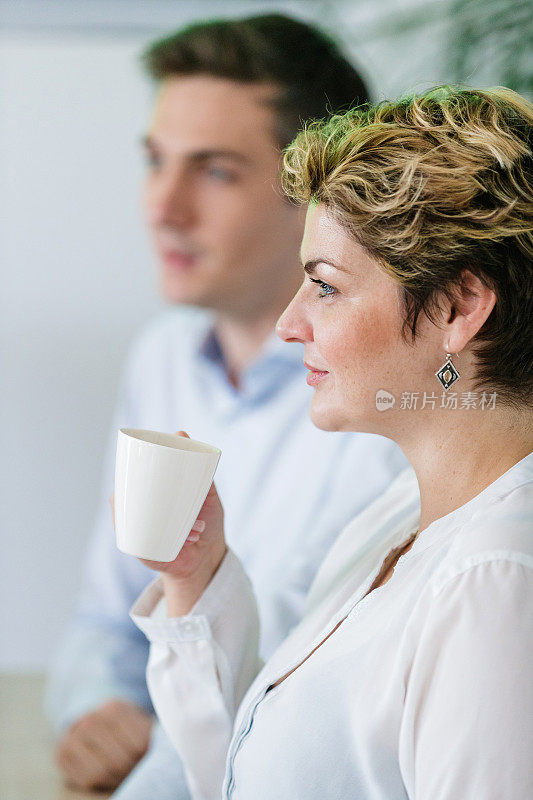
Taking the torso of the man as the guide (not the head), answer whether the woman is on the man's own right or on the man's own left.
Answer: on the man's own left

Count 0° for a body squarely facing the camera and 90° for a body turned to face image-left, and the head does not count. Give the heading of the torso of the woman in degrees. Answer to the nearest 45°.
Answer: approximately 90°

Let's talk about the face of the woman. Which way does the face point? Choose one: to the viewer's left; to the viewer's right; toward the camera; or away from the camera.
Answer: to the viewer's left

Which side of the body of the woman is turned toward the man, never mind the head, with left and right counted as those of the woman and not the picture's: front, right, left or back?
right
